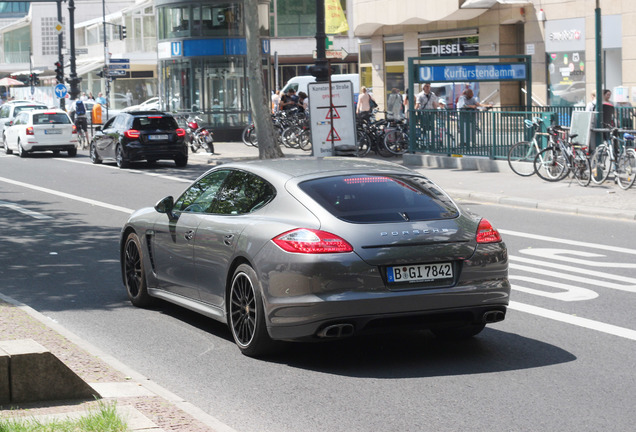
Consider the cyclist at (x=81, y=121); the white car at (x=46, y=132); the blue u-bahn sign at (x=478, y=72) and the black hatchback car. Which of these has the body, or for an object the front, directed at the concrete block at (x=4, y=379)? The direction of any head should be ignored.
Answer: the blue u-bahn sign

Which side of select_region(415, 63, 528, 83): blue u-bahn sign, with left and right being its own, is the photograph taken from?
front

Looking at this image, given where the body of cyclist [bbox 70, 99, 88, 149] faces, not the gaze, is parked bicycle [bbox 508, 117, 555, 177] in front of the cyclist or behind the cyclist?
behind

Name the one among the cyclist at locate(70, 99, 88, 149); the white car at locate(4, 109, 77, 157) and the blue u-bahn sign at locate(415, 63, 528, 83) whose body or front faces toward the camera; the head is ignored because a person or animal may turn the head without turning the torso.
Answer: the blue u-bahn sign

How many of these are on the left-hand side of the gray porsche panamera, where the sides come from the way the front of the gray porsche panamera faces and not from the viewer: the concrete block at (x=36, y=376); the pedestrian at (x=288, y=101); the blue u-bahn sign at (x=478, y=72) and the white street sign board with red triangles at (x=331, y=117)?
1

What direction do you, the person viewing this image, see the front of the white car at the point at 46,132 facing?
facing away from the viewer and to the left of the viewer

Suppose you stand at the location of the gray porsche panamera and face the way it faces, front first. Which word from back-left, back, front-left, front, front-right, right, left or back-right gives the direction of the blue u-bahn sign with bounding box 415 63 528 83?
front-right

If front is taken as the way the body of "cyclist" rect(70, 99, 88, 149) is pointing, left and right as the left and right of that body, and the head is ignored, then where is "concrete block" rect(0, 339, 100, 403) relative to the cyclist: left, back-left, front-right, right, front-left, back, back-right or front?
back-left

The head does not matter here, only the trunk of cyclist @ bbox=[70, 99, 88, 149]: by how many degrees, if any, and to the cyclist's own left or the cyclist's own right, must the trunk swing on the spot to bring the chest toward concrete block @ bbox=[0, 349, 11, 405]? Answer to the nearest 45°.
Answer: approximately 135° to the cyclist's own left

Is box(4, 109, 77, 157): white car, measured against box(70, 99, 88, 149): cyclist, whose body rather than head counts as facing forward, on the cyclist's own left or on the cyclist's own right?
on the cyclist's own left

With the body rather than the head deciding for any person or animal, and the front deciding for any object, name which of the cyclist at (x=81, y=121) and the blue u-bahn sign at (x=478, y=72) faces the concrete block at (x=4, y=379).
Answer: the blue u-bahn sign

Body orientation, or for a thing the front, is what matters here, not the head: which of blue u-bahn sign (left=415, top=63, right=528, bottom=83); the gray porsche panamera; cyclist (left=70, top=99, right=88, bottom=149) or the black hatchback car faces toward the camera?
the blue u-bahn sign

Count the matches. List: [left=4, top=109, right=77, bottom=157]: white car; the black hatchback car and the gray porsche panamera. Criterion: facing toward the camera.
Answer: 0

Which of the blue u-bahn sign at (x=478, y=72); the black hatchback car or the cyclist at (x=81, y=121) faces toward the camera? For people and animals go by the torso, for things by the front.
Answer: the blue u-bahn sign
